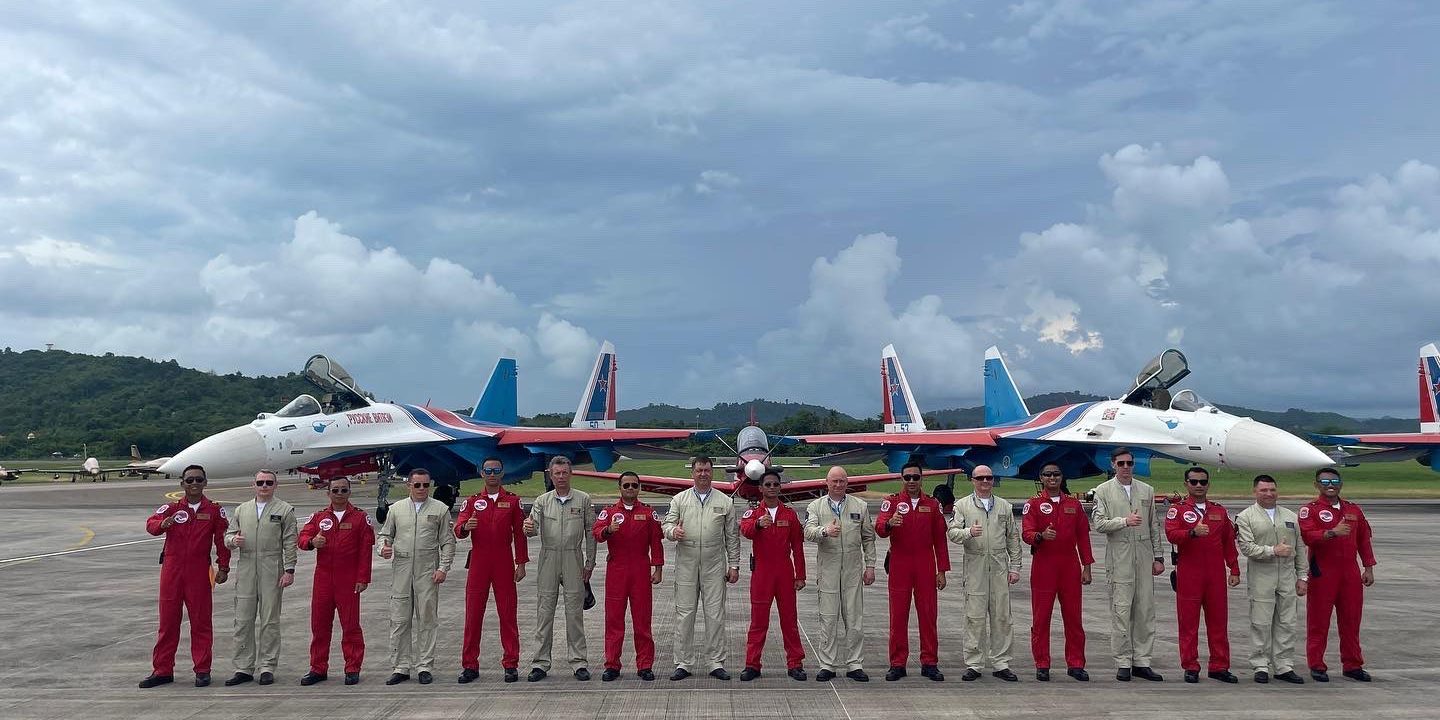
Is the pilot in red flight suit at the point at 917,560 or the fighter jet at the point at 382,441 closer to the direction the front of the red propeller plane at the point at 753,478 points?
the pilot in red flight suit

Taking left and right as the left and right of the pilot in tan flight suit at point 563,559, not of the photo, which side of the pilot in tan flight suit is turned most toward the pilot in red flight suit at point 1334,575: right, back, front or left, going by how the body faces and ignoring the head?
left

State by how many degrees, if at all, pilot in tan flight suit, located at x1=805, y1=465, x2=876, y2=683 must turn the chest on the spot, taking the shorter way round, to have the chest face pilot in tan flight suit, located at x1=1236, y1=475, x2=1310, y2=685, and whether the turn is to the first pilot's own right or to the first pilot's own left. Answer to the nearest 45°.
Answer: approximately 90° to the first pilot's own left

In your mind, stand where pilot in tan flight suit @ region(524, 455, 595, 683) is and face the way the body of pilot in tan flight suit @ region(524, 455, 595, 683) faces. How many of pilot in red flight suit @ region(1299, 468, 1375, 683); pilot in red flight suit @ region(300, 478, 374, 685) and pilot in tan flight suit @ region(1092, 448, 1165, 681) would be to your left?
2

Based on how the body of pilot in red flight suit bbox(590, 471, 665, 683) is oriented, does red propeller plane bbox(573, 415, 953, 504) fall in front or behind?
behind

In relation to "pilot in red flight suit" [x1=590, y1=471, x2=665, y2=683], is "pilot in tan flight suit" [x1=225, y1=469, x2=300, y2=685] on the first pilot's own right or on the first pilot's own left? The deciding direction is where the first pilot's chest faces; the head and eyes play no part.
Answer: on the first pilot's own right

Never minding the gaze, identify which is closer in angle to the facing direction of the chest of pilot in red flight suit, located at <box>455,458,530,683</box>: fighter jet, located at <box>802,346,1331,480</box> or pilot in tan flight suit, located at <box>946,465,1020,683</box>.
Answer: the pilot in tan flight suit

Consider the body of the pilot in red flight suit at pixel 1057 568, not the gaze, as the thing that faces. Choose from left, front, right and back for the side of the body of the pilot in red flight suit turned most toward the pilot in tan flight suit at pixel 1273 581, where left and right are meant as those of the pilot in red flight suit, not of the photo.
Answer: left

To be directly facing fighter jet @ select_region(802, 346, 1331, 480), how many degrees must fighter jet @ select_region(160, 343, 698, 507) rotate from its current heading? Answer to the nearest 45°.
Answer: approximately 135° to its left

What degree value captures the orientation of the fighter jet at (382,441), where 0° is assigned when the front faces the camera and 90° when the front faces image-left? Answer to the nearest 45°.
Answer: approximately 45°
